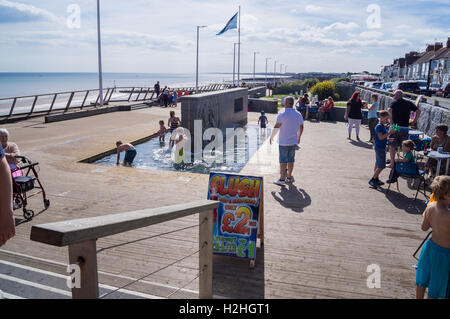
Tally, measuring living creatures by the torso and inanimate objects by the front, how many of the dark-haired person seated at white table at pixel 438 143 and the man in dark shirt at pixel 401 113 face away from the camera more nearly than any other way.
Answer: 0

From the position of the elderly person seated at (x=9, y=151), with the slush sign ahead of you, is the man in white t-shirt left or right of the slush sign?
left

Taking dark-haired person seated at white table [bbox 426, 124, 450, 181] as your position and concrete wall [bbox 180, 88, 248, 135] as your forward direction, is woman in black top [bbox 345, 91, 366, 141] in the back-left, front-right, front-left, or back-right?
front-right

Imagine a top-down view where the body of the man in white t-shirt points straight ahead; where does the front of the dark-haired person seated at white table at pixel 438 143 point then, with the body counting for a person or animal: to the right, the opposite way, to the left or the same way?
to the left

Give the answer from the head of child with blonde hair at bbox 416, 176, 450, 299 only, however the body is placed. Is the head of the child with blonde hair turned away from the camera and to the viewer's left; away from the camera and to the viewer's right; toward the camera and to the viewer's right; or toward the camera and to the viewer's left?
away from the camera and to the viewer's left

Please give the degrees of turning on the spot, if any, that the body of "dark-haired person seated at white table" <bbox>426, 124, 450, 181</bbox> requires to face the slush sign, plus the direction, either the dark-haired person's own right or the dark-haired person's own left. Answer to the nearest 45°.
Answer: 0° — they already face it

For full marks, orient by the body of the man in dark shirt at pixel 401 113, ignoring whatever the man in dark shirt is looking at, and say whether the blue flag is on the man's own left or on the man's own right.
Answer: on the man's own right

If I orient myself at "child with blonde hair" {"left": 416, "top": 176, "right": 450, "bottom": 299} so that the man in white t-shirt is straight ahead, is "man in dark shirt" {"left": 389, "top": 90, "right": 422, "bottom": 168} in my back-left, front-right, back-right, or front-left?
front-right

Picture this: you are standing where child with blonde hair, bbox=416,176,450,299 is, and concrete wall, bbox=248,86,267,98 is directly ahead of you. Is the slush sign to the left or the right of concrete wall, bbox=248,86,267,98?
left

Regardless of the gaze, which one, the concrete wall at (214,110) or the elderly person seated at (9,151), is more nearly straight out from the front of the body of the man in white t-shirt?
the concrete wall

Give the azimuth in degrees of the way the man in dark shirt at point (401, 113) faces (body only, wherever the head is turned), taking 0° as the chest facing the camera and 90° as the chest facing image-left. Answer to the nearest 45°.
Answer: approximately 45°
